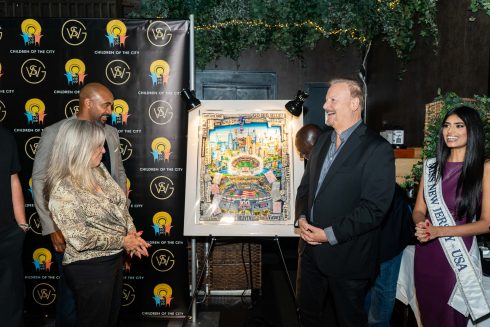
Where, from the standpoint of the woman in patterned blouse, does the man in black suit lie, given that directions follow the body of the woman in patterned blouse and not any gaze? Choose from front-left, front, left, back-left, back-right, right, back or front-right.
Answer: front

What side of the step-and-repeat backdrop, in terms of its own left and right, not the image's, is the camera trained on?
front

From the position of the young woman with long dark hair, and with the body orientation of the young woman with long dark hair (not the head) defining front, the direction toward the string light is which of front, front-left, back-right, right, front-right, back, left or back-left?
right

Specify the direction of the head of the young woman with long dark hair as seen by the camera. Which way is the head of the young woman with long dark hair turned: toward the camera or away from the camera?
toward the camera

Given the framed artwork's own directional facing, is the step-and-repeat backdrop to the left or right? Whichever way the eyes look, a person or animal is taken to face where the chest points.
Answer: on its right

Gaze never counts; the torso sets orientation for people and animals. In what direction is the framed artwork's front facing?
toward the camera

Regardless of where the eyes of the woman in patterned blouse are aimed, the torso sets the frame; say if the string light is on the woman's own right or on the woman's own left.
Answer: on the woman's own left

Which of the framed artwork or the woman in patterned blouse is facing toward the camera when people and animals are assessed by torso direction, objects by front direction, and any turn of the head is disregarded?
the framed artwork

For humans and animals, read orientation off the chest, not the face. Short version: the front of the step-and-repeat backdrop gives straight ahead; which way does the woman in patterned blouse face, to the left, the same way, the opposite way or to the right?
to the left

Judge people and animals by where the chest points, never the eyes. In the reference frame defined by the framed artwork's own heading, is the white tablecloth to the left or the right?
on its left

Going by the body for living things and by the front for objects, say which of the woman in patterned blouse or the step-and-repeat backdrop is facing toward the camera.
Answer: the step-and-repeat backdrop

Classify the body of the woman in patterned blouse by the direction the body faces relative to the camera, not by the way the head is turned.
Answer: to the viewer's right

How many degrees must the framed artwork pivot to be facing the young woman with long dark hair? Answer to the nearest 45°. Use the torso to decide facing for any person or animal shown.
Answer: approximately 45° to its left

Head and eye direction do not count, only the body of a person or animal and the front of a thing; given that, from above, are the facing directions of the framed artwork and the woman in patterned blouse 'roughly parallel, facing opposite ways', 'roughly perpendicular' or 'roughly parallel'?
roughly perpendicular
